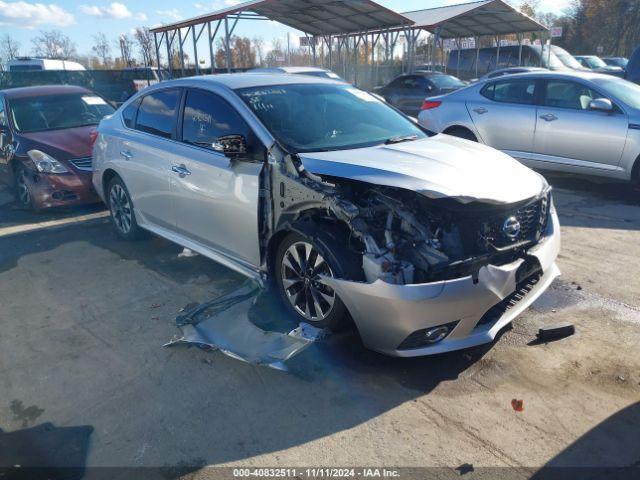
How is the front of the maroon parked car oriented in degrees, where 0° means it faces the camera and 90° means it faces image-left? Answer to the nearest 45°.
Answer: approximately 315°

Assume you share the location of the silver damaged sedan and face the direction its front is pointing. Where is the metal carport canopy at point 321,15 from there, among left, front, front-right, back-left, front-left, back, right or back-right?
back-left

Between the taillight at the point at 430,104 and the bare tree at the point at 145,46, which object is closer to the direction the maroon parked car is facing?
the taillight

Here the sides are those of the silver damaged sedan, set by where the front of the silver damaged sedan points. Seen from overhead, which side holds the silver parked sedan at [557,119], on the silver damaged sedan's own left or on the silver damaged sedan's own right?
on the silver damaged sedan's own left

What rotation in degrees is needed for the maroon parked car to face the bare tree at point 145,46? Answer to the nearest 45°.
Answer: approximately 135° to its left

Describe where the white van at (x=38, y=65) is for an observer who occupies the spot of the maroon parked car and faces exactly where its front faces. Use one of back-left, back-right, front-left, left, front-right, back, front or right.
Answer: back-left

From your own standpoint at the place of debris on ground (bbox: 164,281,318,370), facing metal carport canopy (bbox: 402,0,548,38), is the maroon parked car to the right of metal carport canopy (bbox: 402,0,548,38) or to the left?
left

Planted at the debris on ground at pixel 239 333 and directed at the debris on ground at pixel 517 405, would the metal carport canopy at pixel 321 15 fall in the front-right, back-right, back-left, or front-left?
back-left

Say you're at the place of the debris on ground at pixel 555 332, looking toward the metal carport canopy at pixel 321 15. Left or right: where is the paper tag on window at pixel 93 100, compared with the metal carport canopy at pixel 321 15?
left

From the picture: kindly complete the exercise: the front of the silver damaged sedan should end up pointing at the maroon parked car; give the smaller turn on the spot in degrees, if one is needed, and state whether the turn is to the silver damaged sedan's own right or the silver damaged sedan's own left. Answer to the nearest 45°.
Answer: approximately 180°

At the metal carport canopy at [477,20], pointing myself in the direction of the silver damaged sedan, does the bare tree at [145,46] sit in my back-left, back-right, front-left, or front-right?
back-right
